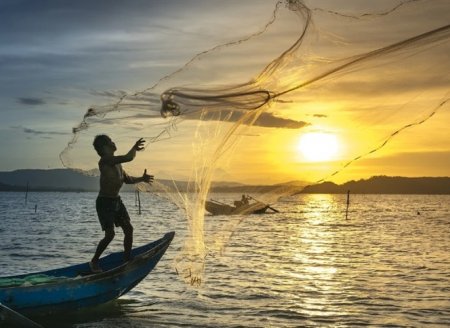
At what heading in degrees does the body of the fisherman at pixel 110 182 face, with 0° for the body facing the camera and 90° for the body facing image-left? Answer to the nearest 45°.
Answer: approximately 270°

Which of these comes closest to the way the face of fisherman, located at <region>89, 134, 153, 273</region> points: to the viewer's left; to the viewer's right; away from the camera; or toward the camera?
to the viewer's right
